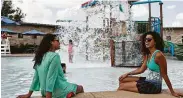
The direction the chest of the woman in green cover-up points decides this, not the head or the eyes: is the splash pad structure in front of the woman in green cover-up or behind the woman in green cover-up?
in front

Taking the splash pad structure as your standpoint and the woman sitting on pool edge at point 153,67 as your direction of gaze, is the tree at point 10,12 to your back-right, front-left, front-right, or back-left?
back-right

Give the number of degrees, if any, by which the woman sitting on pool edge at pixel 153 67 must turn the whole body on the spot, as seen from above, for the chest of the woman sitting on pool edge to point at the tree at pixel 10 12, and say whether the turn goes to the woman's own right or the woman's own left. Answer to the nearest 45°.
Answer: approximately 90° to the woman's own right

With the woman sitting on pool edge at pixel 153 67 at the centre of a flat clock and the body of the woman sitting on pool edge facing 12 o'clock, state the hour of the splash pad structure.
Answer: The splash pad structure is roughly at 4 o'clock from the woman sitting on pool edge.

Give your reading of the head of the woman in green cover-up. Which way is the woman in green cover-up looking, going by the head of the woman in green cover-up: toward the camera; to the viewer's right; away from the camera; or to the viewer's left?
to the viewer's right

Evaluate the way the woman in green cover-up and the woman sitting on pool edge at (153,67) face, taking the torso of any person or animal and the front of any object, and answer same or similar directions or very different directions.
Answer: very different directions

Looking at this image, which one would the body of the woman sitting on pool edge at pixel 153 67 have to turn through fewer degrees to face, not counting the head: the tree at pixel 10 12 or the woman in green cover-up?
the woman in green cover-up

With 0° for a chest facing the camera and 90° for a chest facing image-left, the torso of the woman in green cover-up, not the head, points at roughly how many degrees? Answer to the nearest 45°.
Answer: approximately 225°

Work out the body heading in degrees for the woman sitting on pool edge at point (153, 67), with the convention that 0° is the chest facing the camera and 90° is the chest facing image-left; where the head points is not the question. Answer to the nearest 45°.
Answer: approximately 45°

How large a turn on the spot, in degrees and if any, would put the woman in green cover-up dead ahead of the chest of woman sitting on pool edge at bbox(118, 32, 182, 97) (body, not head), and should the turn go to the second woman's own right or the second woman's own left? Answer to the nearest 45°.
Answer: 0° — they already face them

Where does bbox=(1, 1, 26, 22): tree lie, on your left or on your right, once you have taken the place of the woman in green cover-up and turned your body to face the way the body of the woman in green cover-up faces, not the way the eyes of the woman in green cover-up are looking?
on your left
